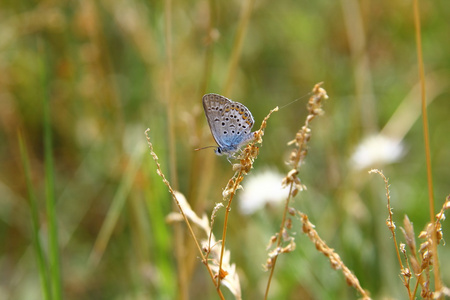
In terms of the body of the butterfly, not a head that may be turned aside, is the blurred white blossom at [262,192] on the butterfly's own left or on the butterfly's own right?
on the butterfly's own right

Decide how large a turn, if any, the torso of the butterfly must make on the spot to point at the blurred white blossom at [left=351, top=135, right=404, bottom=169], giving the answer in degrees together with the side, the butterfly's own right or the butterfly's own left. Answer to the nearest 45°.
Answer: approximately 135° to the butterfly's own right

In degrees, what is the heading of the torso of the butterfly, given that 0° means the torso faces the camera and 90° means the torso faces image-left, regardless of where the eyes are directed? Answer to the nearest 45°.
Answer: approximately 90°
